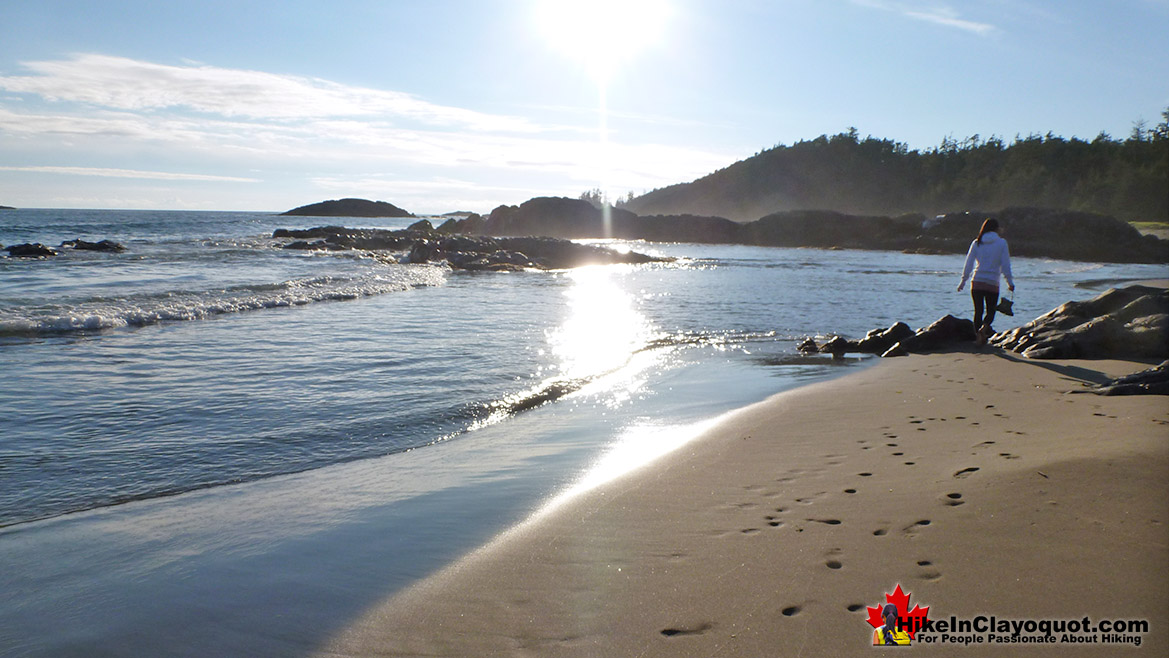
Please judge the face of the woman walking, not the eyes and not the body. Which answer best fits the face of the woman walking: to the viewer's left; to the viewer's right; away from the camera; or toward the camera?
away from the camera

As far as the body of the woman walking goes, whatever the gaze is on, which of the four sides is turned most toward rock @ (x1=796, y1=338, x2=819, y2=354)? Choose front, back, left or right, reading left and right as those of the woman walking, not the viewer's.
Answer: left

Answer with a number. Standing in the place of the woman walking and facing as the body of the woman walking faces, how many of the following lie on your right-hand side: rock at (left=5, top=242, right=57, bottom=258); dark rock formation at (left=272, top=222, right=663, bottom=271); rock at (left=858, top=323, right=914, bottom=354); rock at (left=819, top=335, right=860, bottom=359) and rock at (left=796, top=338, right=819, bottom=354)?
0

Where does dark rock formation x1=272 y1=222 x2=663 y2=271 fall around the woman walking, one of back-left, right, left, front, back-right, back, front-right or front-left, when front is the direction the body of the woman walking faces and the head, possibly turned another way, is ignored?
front-left

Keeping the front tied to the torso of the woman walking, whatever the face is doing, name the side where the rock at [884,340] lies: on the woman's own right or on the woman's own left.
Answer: on the woman's own left

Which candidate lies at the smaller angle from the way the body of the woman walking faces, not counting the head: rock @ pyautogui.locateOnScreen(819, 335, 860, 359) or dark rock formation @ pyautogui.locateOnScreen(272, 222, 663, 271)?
the dark rock formation

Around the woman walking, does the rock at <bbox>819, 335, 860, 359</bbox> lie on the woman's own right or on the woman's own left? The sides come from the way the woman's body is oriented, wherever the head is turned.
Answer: on the woman's own left

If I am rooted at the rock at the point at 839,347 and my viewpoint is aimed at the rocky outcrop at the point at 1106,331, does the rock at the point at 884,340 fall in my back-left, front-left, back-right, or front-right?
front-left

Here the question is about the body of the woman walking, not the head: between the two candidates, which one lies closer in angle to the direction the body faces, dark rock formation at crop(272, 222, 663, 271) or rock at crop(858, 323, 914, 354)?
the dark rock formation

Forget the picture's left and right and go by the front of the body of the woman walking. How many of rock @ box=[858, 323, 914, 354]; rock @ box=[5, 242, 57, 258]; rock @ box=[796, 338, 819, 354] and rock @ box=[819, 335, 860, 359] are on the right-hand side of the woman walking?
0

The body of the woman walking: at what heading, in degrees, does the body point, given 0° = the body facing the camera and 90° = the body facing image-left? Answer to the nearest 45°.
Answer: approximately 180°

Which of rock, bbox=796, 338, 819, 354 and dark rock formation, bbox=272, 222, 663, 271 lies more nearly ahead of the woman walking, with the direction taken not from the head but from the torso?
the dark rock formation

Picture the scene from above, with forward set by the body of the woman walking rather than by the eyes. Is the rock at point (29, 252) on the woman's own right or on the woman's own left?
on the woman's own left
